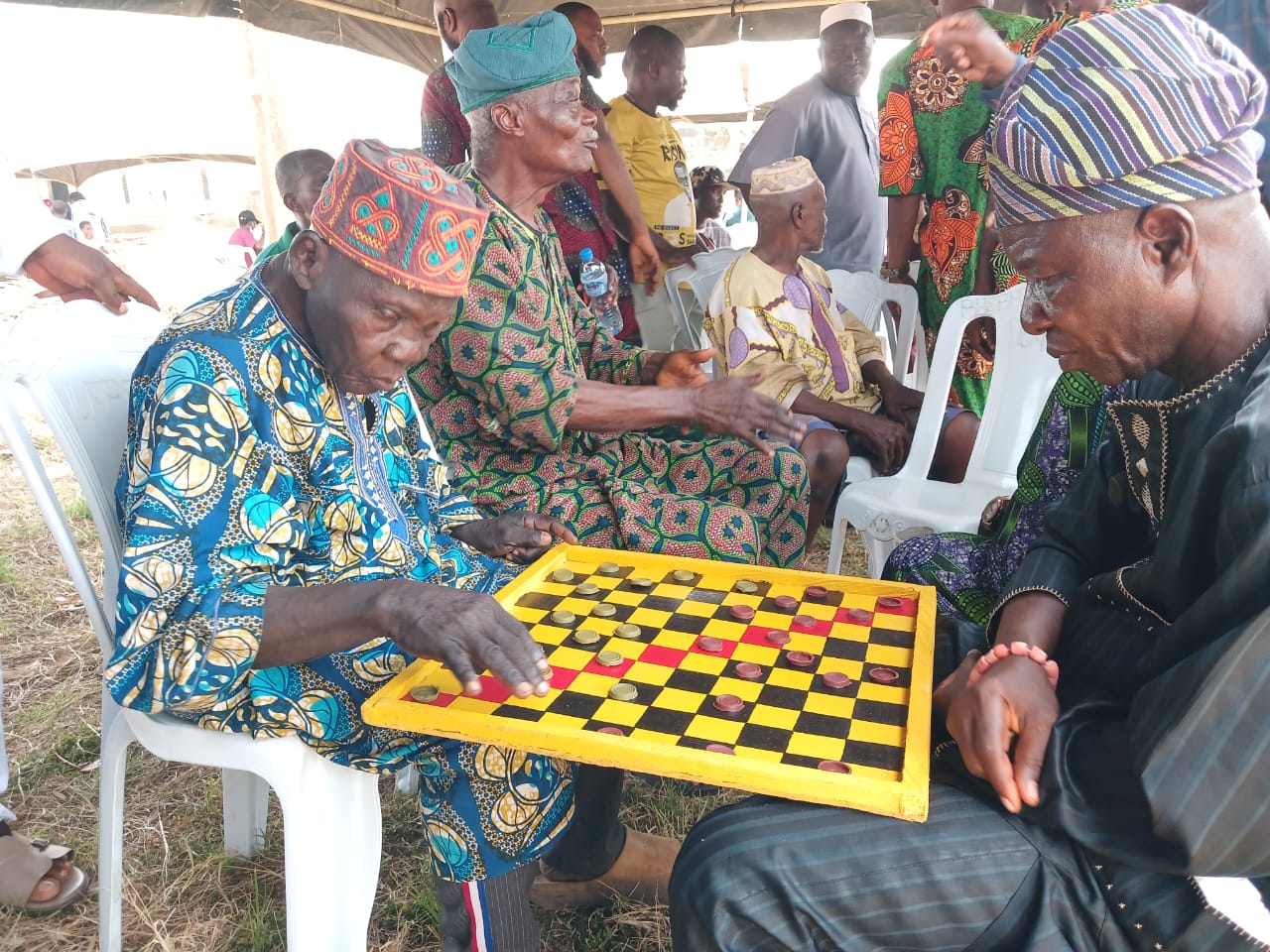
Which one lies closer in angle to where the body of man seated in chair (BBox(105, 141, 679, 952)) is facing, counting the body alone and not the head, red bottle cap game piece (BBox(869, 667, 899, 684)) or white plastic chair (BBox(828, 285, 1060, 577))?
the red bottle cap game piece

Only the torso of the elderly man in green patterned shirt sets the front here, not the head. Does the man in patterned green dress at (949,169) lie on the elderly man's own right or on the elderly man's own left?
on the elderly man's own left

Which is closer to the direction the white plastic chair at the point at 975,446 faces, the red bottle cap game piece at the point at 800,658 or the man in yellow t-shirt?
the red bottle cap game piece

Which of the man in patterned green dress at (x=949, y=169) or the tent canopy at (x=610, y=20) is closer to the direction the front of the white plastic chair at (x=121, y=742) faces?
the man in patterned green dress

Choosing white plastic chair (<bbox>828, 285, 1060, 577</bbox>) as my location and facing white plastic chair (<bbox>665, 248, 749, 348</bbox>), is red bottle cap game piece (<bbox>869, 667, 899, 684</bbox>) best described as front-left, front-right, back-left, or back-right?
back-left

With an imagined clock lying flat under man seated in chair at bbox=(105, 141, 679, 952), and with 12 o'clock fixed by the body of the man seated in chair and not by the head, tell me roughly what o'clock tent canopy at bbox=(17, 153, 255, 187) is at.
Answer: The tent canopy is roughly at 7 o'clock from the man seated in chair.

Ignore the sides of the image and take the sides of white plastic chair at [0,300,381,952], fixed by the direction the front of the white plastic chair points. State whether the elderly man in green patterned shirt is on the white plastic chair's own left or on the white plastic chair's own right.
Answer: on the white plastic chair's own left

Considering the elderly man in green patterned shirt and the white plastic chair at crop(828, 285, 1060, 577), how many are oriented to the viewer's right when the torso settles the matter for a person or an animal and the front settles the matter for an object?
1
